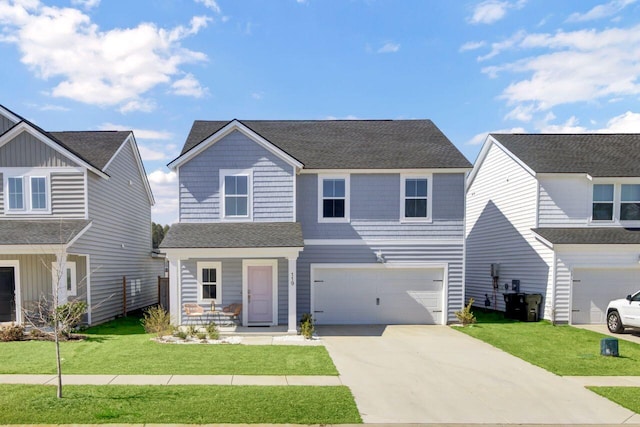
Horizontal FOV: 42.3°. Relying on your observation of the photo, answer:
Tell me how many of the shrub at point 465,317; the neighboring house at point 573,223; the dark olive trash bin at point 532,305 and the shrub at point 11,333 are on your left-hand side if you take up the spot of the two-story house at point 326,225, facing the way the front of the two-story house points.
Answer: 3

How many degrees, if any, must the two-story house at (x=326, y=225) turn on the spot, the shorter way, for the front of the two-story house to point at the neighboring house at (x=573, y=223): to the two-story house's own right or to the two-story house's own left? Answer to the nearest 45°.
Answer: approximately 90° to the two-story house's own left

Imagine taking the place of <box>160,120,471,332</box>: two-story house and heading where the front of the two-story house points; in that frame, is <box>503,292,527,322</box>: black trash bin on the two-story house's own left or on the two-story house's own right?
on the two-story house's own left

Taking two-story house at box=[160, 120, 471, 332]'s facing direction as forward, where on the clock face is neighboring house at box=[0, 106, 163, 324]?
The neighboring house is roughly at 3 o'clock from the two-story house.

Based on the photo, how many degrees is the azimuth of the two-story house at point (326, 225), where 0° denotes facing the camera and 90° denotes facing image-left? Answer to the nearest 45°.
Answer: approximately 0°

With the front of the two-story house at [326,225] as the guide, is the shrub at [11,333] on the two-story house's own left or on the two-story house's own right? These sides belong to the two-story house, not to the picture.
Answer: on the two-story house's own right
